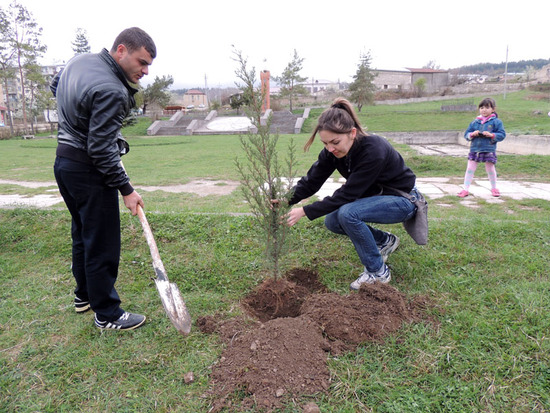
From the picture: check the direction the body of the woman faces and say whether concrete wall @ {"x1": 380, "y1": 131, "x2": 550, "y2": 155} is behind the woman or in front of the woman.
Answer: behind

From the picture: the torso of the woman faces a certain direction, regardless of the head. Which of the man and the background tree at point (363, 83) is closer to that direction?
the man

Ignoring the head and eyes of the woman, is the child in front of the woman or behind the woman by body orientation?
behind

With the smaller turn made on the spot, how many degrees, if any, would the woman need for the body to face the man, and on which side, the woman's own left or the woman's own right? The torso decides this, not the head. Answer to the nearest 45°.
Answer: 0° — they already face them

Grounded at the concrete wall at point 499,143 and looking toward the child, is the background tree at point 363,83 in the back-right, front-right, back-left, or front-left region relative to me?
back-right

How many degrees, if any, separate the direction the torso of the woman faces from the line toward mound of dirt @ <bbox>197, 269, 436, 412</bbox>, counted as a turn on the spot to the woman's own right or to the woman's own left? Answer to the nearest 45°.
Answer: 0° — they already face it

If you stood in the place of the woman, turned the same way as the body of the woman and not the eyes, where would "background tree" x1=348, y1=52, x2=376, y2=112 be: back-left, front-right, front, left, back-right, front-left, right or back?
back-right

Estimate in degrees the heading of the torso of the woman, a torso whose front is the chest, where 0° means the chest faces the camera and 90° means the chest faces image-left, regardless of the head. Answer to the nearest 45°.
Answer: approximately 45°
